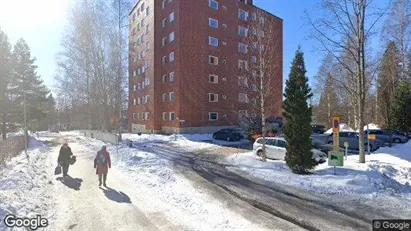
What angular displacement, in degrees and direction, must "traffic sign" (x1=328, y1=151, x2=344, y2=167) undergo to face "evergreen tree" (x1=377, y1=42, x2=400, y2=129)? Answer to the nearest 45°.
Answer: approximately 180°

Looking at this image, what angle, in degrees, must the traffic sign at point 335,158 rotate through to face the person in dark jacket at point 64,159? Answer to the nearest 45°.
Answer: approximately 45° to its right

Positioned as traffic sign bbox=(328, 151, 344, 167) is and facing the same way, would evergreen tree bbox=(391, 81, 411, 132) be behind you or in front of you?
behind

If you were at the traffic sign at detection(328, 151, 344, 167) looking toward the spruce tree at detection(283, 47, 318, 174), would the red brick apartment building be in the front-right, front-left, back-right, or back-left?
front-right

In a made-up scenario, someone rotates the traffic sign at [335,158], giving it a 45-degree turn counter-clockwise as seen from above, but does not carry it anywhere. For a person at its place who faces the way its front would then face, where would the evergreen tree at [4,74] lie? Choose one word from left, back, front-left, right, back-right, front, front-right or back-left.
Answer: back-right

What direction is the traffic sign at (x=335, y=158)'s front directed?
toward the camera

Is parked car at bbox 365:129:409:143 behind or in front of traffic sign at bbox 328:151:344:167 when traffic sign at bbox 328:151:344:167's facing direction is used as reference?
behind

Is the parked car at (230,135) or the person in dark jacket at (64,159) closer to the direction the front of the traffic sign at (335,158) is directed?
the person in dark jacket

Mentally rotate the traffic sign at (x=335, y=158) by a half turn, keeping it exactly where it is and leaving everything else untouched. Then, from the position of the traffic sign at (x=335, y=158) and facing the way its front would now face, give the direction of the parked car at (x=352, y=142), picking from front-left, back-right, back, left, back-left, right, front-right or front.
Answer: front

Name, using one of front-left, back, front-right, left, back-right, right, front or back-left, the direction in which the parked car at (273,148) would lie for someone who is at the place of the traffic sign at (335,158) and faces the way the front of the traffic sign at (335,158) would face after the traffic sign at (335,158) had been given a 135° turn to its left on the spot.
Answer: left

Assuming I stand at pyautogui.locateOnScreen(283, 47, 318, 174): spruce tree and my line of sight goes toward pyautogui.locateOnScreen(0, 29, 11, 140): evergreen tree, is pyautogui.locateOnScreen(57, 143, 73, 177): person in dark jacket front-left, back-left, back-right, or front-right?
front-left
